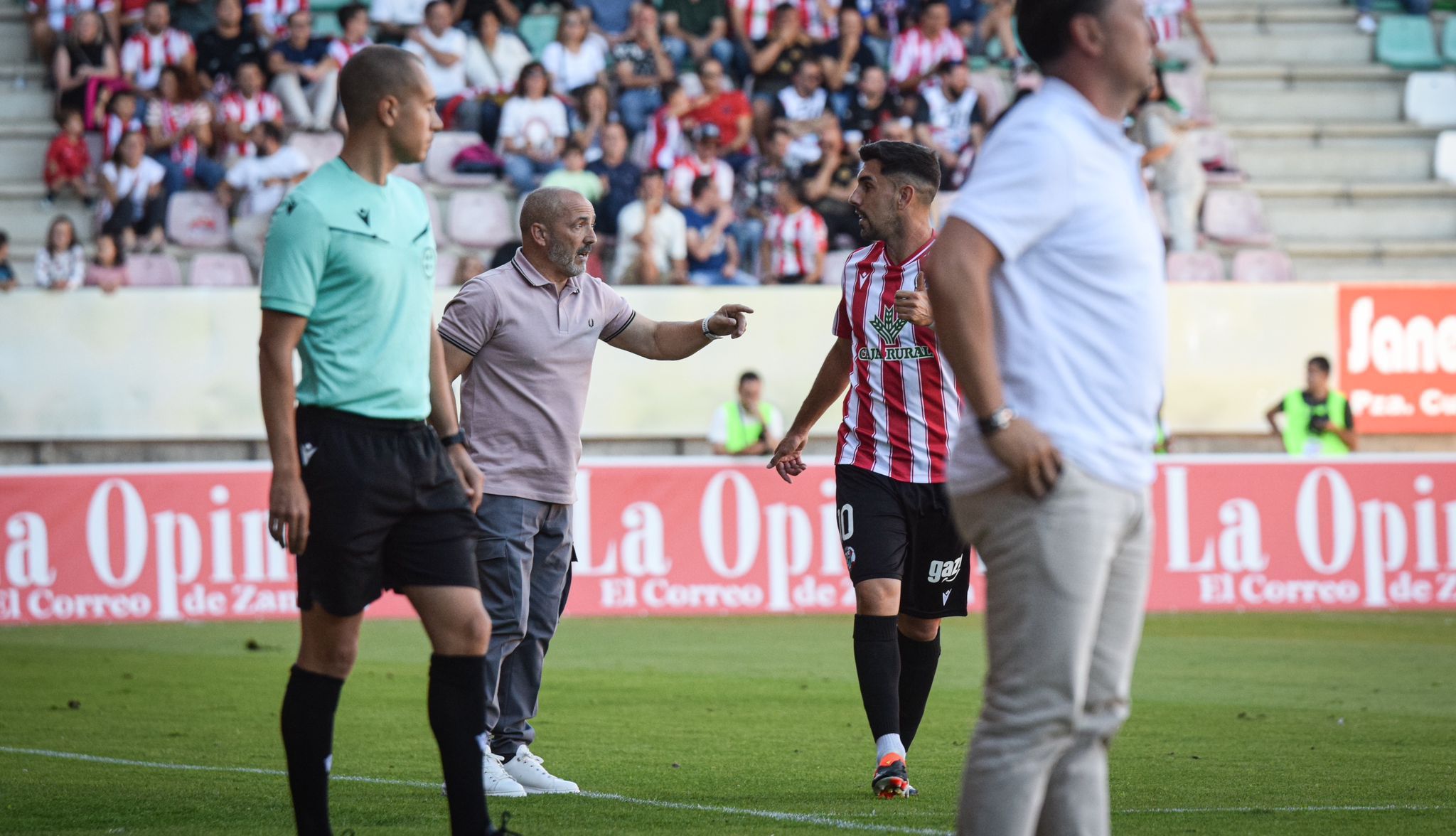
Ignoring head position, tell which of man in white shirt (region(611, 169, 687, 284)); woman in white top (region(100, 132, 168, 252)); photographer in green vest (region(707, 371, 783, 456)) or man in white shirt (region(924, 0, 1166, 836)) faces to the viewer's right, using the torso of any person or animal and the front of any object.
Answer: man in white shirt (region(924, 0, 1166, 836))

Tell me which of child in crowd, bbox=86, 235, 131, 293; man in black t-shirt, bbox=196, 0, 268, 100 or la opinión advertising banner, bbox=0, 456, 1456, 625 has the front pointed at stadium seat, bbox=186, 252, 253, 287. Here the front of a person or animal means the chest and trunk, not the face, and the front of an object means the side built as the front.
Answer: the man in black t-shirt

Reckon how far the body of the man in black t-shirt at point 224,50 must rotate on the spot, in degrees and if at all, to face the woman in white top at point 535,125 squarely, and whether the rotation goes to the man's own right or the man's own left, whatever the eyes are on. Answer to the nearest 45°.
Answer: approximately 45° to the man's own left

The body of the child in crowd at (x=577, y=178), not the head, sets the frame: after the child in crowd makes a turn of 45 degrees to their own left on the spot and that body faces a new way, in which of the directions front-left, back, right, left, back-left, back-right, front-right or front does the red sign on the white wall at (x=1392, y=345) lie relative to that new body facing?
front-left

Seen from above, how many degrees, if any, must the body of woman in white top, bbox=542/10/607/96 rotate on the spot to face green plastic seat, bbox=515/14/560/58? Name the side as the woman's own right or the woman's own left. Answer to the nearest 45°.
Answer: approximately 180°

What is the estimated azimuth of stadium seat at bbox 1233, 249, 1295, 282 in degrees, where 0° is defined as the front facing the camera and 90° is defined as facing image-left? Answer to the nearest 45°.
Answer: approximately 0°

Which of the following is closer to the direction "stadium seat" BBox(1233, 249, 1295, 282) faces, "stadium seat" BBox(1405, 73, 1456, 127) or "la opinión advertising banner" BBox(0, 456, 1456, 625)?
the la opinión advertising banner

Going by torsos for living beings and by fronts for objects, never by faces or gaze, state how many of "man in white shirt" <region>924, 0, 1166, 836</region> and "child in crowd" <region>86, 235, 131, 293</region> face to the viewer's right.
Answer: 1

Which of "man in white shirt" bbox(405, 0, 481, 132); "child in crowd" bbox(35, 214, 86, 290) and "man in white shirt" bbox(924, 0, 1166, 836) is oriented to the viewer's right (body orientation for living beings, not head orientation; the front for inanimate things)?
"man in white shirt" bbox(924, 0, 1166, 836)
